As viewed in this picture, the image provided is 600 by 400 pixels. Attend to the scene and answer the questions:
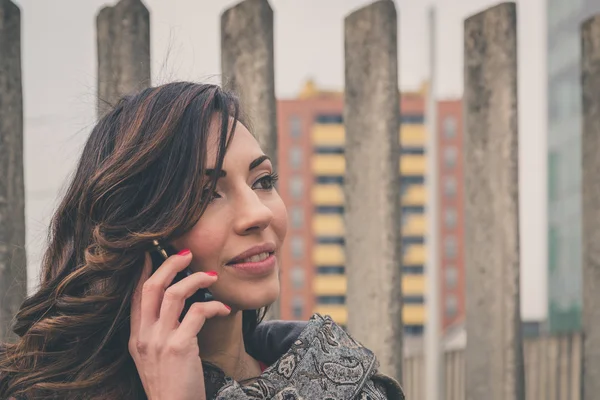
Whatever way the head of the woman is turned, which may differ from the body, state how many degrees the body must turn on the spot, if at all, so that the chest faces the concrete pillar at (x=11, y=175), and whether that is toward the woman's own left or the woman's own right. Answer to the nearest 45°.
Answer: approximately 180°

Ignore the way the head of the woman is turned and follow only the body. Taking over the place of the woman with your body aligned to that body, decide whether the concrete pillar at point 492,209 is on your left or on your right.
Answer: on your left

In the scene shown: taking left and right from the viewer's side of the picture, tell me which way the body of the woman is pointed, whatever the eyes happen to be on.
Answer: facing the viewer and to the right of the viewer

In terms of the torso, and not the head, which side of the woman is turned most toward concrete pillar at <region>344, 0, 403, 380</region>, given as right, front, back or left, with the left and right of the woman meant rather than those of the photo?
left

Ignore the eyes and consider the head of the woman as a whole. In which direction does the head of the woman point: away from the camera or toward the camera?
toward the camera
